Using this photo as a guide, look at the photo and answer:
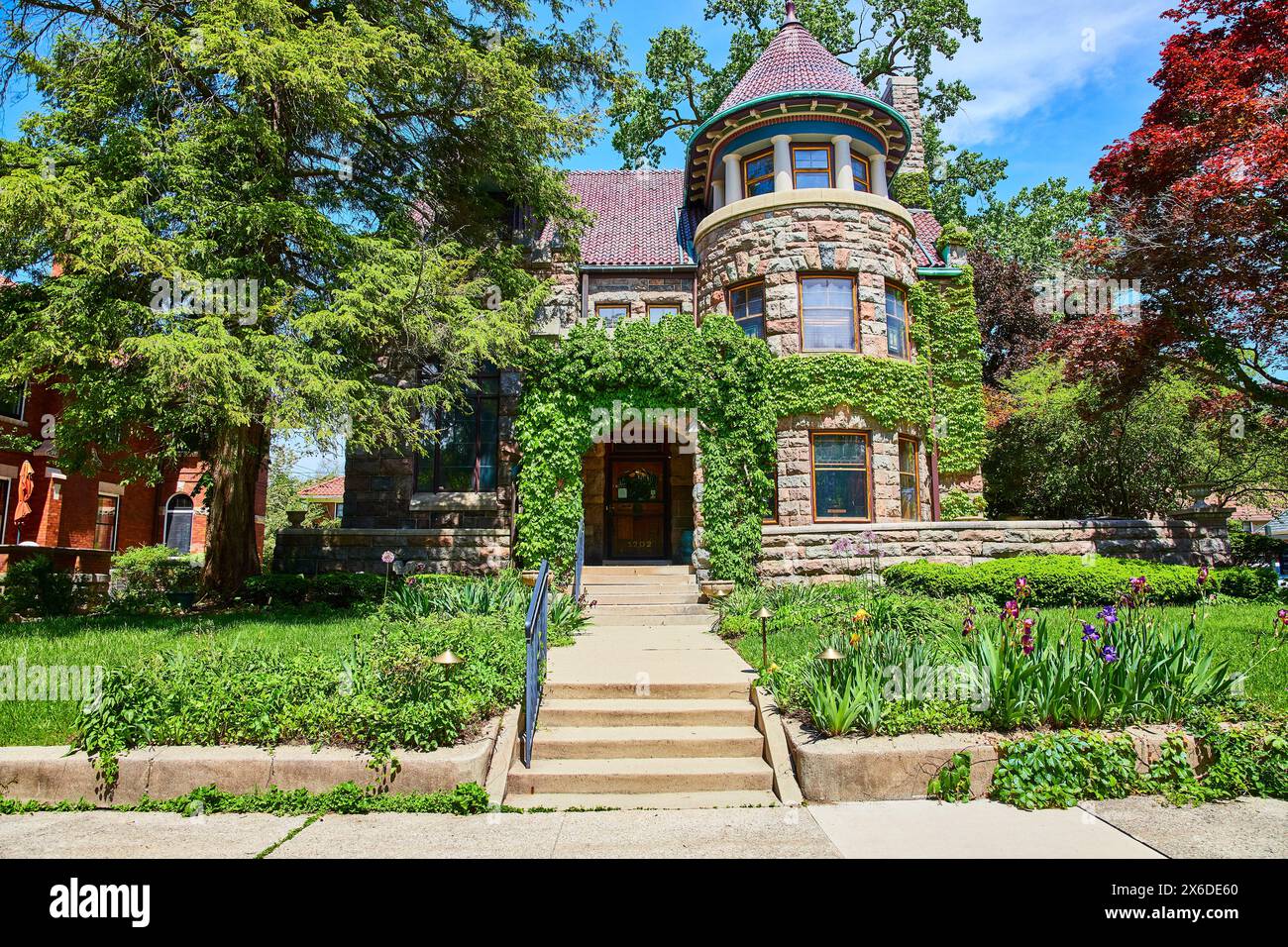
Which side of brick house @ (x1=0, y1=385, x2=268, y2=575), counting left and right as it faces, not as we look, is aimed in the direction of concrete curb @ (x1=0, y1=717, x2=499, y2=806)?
front

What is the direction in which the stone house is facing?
toward the camera

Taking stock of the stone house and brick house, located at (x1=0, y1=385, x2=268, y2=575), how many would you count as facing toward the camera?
2

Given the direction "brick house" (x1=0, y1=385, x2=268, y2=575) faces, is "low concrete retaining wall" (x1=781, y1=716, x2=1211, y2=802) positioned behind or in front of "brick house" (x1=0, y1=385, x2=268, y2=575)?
in front

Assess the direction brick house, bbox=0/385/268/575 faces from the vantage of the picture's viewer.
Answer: facing the viewer

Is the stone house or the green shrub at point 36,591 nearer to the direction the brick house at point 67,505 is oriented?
the green shrub

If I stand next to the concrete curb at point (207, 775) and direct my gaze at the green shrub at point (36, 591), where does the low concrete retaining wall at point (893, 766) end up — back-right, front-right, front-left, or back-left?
back-right

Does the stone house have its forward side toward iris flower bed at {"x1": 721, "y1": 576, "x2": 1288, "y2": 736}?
yes

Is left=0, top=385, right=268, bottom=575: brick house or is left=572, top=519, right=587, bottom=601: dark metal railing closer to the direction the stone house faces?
the dark metal railing

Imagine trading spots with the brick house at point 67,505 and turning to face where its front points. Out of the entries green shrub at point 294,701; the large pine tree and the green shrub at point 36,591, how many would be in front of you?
3

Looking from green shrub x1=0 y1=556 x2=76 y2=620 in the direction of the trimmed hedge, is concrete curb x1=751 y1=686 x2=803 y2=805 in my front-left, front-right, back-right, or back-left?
front-right

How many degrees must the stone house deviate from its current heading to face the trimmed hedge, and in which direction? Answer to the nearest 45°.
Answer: approximately 45° to its left

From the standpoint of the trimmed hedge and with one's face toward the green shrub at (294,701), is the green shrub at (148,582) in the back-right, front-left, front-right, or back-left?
front-right

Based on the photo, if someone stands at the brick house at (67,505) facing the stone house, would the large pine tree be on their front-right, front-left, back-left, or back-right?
front-right

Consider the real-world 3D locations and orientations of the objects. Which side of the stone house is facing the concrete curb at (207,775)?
front

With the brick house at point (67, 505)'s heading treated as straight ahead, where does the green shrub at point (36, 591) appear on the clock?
The green shrub is roughly at 12 o'clock from the brick house.
